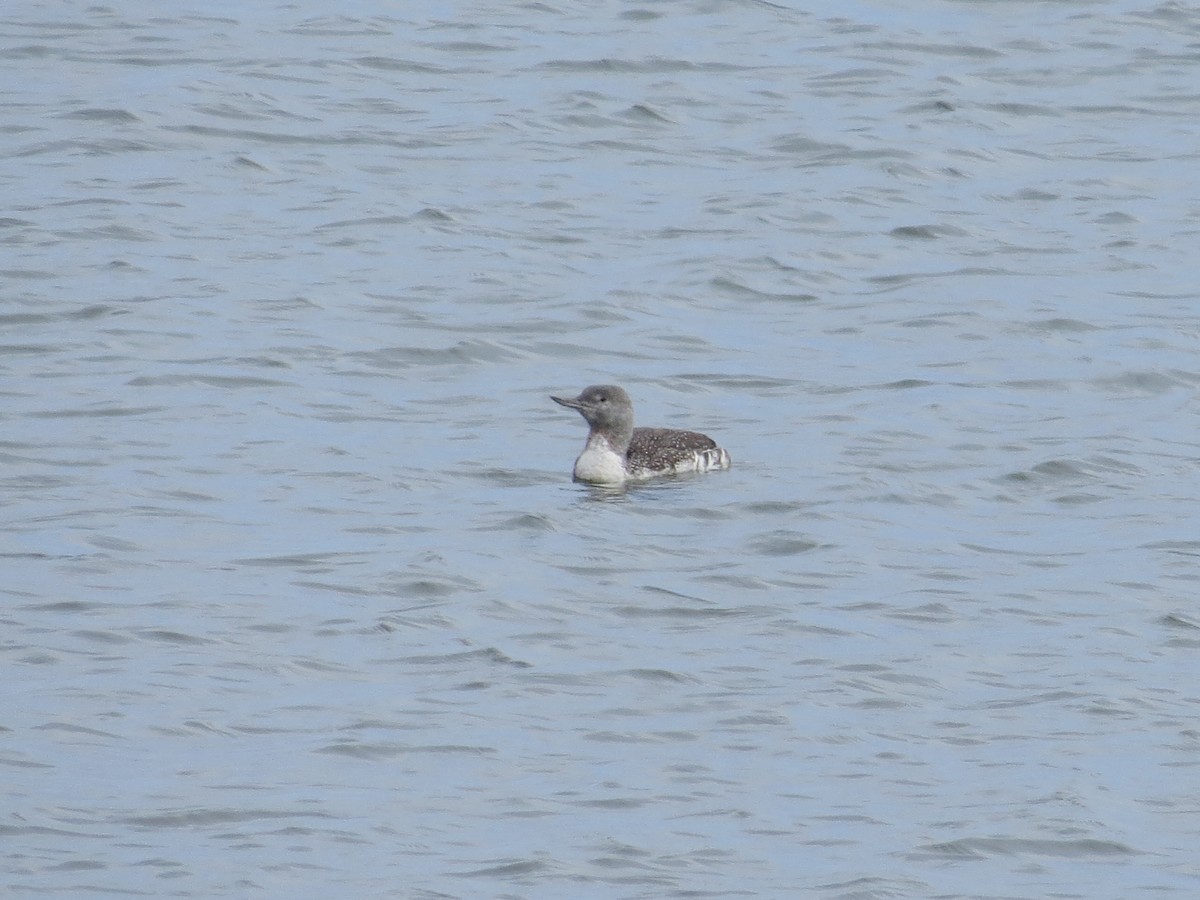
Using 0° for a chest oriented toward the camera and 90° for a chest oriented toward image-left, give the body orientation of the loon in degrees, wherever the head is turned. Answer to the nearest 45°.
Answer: approximately 45°
